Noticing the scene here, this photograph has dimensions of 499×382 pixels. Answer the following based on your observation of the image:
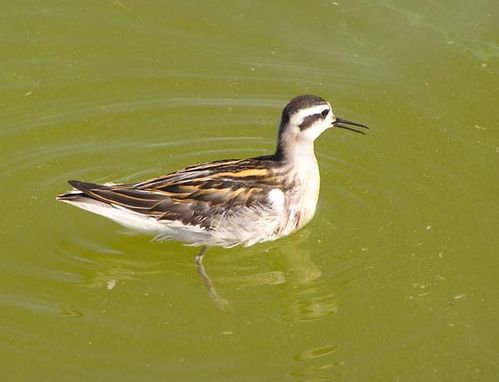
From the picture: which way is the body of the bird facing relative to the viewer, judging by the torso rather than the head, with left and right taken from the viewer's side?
facing to the right of the viewer
